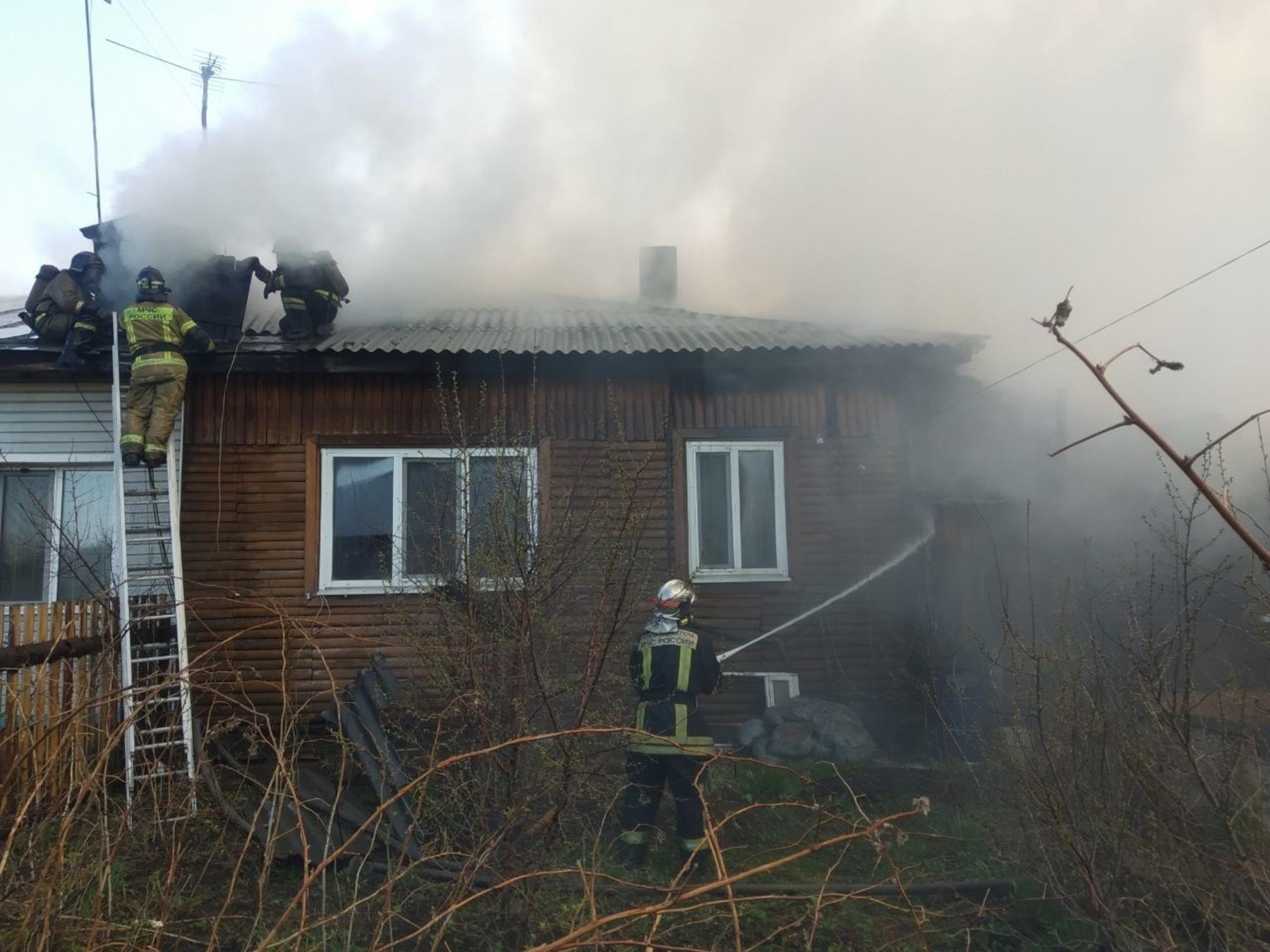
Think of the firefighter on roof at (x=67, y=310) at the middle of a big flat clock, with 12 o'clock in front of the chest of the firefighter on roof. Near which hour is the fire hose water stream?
The fire hose water stream is roughly at 1 o'clock from the firefighter on roof.

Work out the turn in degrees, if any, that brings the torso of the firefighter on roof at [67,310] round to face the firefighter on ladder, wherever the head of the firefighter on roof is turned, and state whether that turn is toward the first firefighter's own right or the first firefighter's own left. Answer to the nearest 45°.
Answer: approximately 45° to the first firefighter's own right

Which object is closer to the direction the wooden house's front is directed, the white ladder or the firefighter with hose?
the firefighter with hose

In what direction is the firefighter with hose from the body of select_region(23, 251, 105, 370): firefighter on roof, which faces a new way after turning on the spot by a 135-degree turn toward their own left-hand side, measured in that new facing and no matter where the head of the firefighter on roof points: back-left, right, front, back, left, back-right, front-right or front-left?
back

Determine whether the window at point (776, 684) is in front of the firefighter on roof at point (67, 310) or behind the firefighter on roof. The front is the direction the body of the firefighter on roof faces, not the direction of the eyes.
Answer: in front

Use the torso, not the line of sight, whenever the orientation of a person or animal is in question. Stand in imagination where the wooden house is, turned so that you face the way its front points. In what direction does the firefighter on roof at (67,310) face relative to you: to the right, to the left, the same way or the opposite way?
to the left

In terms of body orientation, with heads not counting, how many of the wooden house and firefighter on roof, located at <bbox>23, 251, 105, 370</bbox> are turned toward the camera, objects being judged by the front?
1

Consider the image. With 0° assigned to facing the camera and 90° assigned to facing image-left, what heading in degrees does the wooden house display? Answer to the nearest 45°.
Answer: approximately 0°

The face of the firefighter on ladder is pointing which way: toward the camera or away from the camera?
away from the camera

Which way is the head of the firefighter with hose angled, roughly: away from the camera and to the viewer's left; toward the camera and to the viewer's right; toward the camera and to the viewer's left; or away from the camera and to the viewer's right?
away from the camera and to the viewer's right

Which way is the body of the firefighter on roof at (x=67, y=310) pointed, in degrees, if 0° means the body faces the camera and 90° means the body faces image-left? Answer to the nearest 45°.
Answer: approximately 270°

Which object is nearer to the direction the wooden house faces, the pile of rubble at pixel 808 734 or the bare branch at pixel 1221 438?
the bare branch

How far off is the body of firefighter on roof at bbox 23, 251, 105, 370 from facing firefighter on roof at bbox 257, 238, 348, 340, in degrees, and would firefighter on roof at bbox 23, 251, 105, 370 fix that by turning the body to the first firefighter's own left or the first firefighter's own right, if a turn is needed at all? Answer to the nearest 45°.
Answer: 0° — they already face them
